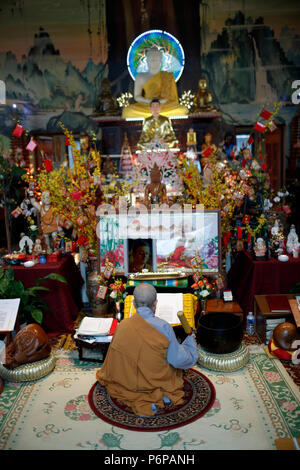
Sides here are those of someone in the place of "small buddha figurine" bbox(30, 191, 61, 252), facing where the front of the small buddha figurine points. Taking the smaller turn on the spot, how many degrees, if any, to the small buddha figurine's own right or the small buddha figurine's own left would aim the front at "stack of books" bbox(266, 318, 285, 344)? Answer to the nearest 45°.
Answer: approximately 45° to the small buddha figurine's own left

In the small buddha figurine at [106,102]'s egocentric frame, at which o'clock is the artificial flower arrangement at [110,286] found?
The artificial flower arrangement is roughly at 12 o'clock from the small buddha figurine.

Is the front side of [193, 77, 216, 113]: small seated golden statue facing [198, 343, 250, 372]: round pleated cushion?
yes

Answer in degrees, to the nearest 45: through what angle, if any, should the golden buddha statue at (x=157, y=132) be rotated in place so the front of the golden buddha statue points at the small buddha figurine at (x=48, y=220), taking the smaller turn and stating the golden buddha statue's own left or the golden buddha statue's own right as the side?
approximately 45° to the golden buddha statue's own right

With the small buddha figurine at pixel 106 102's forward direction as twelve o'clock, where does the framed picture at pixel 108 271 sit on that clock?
The framed picture is roughly at 12 o'clock from the small buddha figurine.

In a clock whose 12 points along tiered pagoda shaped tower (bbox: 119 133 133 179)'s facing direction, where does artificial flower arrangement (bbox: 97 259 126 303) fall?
The artificial flower arrangement is roughly at 12 o'clock from the tiered pagoda shaped tower.

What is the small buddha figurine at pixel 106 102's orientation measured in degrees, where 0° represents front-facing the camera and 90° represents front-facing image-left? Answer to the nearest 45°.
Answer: approximately 0°

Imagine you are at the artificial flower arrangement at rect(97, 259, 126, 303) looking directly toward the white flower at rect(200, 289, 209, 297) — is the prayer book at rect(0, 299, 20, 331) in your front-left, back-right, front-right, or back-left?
back-right

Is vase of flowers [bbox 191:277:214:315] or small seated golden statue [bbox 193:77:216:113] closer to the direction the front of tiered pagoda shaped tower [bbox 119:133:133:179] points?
the vase of flowers

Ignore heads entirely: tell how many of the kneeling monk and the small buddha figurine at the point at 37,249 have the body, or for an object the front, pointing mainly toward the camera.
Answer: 1

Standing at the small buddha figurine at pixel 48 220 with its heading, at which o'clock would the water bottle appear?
The water bottle is roughly at 10 o'clock from the small buddha figurine.

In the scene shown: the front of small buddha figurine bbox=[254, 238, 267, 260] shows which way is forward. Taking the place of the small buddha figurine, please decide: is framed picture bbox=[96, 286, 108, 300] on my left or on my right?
on my right

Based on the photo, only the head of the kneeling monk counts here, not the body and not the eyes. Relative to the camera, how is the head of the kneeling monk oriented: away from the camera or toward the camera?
away from the camera
